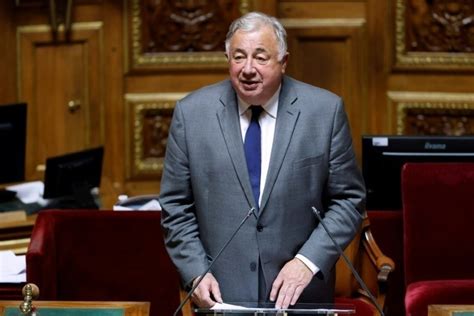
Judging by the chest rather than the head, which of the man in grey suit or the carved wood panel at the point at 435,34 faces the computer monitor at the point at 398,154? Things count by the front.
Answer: the carved wood panel

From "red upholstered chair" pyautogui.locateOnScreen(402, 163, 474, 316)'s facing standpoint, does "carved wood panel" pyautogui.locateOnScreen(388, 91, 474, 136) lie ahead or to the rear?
to the rear

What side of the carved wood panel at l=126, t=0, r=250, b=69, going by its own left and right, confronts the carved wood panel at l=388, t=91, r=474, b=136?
left

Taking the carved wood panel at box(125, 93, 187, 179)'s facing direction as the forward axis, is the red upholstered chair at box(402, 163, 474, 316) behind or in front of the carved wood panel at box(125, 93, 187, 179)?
in front

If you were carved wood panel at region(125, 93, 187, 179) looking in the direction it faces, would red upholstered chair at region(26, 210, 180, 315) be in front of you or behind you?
in front

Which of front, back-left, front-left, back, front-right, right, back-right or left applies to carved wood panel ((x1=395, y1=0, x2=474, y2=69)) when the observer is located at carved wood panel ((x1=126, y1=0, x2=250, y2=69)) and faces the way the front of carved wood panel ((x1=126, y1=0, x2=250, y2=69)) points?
left
